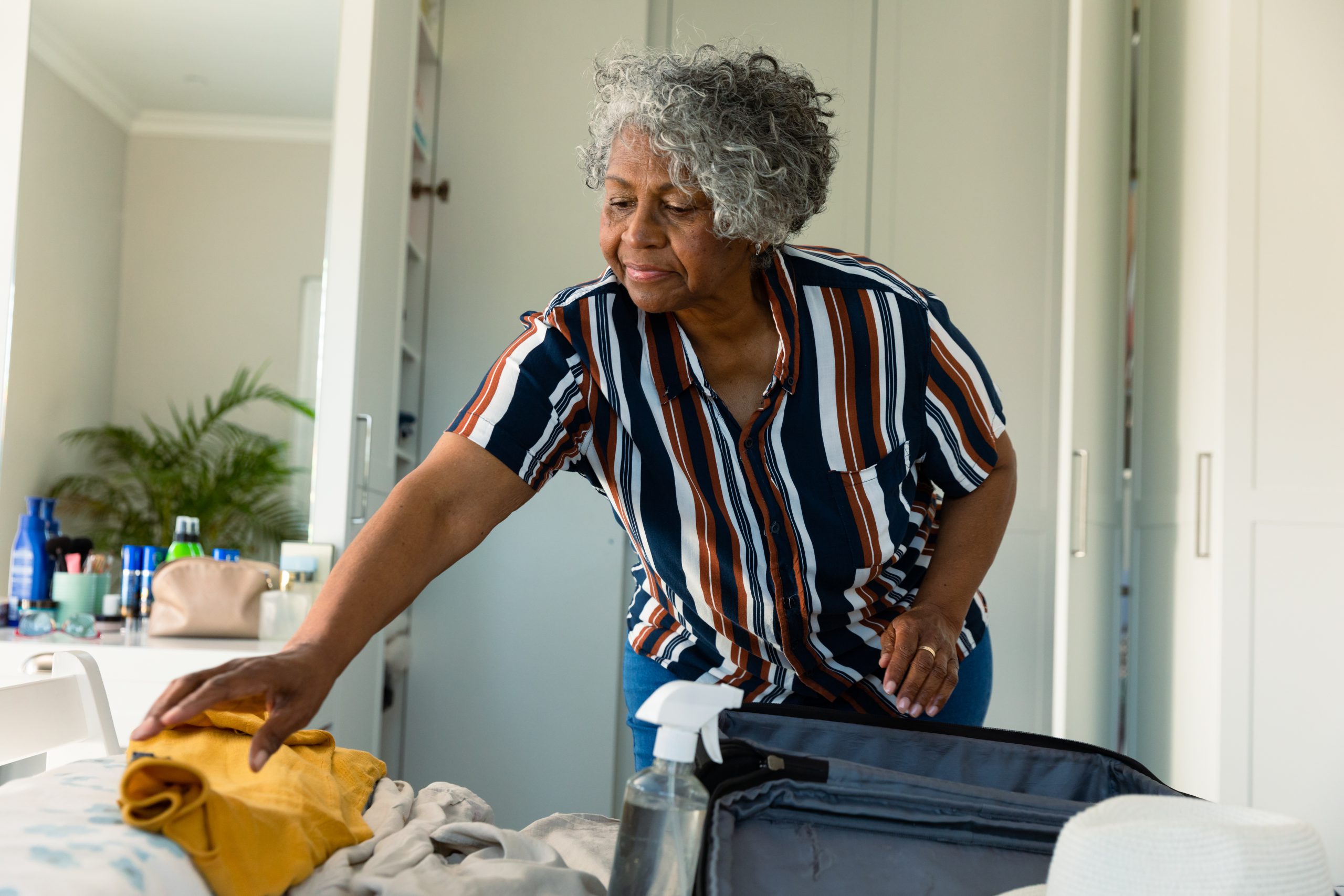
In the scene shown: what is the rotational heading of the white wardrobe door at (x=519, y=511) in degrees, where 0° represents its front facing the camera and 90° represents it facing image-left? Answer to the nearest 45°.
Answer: approximately 0°

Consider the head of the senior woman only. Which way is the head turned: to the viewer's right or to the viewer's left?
to the viewer's left

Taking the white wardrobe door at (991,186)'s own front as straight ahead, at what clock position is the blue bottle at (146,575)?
The blue bottle is roughly at 2 o'clock from the white wardrobe door.

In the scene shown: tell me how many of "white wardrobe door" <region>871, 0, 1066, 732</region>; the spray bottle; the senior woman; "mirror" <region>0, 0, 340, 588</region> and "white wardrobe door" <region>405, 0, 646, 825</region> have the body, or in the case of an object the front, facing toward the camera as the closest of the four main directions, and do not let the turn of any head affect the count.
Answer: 4
